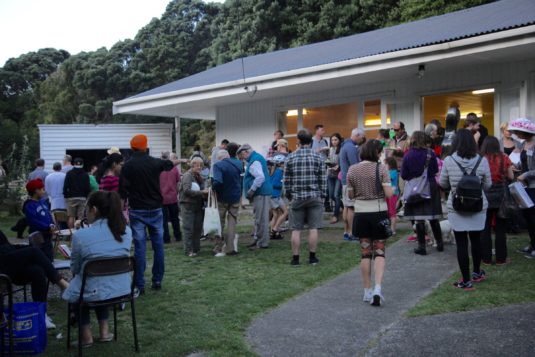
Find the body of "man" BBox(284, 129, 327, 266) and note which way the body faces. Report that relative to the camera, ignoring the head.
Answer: away from the camera

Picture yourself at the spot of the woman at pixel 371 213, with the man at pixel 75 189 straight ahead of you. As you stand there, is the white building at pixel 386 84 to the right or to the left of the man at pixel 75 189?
right

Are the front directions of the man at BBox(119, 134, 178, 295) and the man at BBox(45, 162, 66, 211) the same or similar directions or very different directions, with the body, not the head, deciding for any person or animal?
same or similar directions

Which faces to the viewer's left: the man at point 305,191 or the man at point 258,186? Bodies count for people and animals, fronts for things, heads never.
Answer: the man at point 258,186

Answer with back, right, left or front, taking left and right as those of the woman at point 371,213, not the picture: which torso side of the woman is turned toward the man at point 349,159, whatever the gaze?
front

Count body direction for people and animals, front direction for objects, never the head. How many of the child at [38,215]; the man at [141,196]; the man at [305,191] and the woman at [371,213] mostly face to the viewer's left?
0

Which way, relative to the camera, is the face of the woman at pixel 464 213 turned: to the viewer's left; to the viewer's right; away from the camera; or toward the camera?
away from the camera

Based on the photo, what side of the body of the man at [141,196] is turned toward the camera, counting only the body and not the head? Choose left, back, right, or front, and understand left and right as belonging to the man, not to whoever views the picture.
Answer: back

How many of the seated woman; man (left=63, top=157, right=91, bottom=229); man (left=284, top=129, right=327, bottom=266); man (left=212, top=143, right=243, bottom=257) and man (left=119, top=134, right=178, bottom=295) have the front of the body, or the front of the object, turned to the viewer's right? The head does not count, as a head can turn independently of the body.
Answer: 0

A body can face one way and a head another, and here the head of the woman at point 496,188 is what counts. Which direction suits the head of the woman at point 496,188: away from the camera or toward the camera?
away from the camera

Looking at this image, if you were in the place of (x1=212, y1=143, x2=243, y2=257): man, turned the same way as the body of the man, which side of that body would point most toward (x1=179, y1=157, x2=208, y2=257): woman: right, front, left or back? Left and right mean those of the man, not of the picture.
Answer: left

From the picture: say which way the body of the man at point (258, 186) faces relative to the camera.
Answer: to the viewer's left

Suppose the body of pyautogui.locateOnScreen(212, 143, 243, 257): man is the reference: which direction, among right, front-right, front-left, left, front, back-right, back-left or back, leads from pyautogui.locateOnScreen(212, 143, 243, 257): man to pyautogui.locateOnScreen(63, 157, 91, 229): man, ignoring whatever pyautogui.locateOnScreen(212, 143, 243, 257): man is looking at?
front

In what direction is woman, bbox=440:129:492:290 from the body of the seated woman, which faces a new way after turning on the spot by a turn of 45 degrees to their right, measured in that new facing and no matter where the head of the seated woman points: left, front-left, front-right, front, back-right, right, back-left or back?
right

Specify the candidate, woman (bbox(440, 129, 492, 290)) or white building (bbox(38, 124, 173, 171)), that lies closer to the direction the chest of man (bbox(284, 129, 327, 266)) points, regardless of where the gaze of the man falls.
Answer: the white building

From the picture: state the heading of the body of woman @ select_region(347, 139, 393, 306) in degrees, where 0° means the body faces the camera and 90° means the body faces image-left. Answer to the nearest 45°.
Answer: approximately 180°
